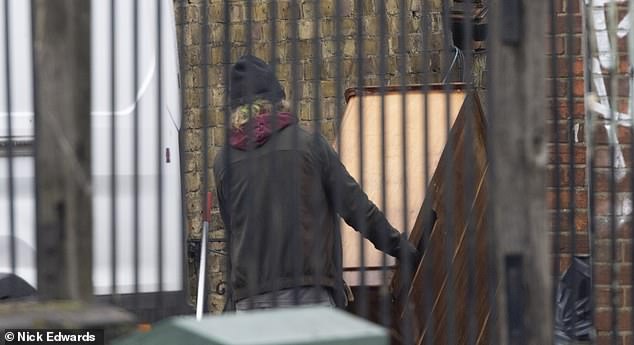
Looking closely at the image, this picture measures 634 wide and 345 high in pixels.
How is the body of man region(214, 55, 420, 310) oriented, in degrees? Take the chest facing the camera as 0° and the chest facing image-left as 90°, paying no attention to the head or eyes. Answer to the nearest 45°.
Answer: approximately 180°

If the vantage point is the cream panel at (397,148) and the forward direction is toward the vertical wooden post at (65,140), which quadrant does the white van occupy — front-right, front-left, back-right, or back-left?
front-right

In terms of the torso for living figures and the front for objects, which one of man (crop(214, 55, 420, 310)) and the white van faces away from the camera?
the man

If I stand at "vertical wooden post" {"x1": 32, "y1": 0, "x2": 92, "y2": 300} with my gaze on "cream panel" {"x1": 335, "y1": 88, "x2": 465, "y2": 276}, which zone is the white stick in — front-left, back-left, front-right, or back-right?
front-left

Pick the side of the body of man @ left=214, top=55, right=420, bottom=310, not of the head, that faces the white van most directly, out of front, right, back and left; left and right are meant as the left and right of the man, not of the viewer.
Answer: left

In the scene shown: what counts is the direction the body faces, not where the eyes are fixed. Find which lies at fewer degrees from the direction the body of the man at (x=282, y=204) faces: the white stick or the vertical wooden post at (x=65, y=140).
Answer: the white stick
